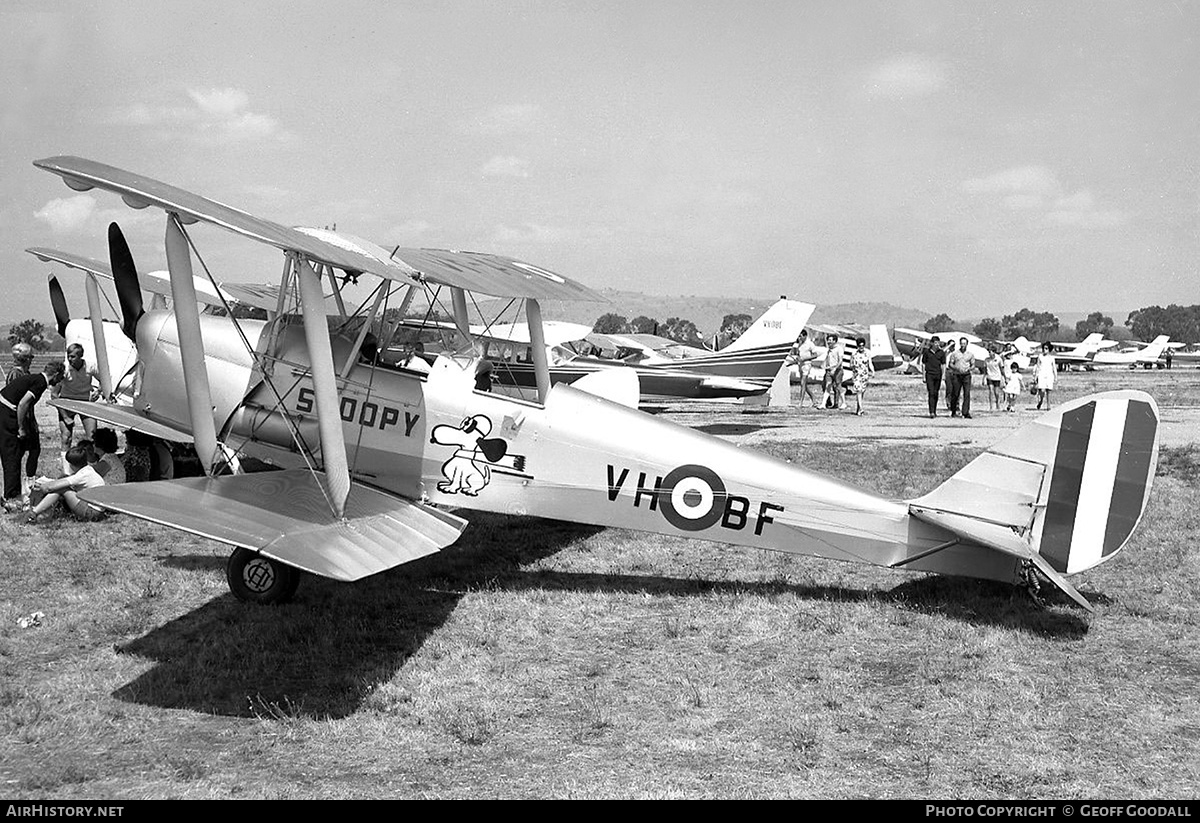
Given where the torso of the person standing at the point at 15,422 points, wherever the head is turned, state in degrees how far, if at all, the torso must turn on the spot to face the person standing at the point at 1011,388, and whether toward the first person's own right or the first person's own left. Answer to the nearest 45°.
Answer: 0° — they already face them

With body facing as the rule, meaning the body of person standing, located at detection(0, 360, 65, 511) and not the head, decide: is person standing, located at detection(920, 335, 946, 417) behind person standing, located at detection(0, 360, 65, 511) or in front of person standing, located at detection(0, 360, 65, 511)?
in front

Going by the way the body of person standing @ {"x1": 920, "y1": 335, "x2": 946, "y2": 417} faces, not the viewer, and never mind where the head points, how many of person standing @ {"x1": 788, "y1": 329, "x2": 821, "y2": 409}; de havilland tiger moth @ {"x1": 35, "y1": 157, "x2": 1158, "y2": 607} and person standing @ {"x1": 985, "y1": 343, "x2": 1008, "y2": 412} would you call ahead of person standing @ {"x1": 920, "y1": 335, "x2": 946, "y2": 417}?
1

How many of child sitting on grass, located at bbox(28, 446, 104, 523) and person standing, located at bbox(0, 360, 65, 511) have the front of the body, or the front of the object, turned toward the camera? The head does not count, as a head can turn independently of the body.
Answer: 0

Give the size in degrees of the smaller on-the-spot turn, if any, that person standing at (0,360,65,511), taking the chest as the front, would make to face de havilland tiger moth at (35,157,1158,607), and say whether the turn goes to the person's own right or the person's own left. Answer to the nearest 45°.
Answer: approximately 45° to the person's own right

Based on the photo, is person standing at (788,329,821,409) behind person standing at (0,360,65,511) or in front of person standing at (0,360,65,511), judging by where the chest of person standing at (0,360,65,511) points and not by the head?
in front

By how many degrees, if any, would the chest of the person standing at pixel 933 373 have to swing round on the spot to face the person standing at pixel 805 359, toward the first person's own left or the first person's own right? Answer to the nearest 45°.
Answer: approximately 135° to the first person's own right

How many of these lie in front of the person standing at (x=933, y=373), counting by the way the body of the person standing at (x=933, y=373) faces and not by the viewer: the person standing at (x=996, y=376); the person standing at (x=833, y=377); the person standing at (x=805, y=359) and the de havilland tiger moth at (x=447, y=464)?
1

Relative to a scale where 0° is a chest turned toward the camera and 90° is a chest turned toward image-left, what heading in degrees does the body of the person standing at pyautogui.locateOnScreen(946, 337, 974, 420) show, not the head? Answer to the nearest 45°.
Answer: approximately 0°

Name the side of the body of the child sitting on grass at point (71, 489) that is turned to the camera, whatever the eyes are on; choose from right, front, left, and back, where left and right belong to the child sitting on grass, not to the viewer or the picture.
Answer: left

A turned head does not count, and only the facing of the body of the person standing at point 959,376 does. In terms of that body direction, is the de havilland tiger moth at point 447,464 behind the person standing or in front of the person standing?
in front

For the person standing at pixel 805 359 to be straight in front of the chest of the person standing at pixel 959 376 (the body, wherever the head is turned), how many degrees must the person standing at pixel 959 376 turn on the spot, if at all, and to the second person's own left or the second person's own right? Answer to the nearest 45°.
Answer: approximately 135° to the second person's own right

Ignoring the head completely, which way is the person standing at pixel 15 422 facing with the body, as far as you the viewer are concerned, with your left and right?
facing to the right of the viewer

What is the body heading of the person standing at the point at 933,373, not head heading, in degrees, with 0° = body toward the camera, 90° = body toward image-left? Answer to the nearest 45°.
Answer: approximately 0°
